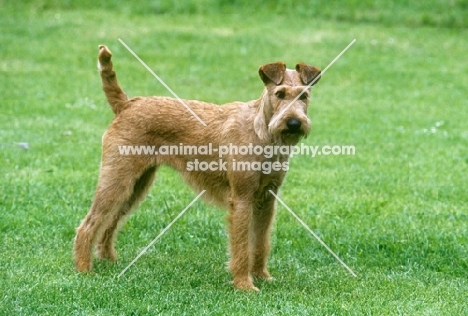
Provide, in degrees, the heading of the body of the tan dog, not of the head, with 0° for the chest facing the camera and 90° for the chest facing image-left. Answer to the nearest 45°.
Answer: approximately 315°
